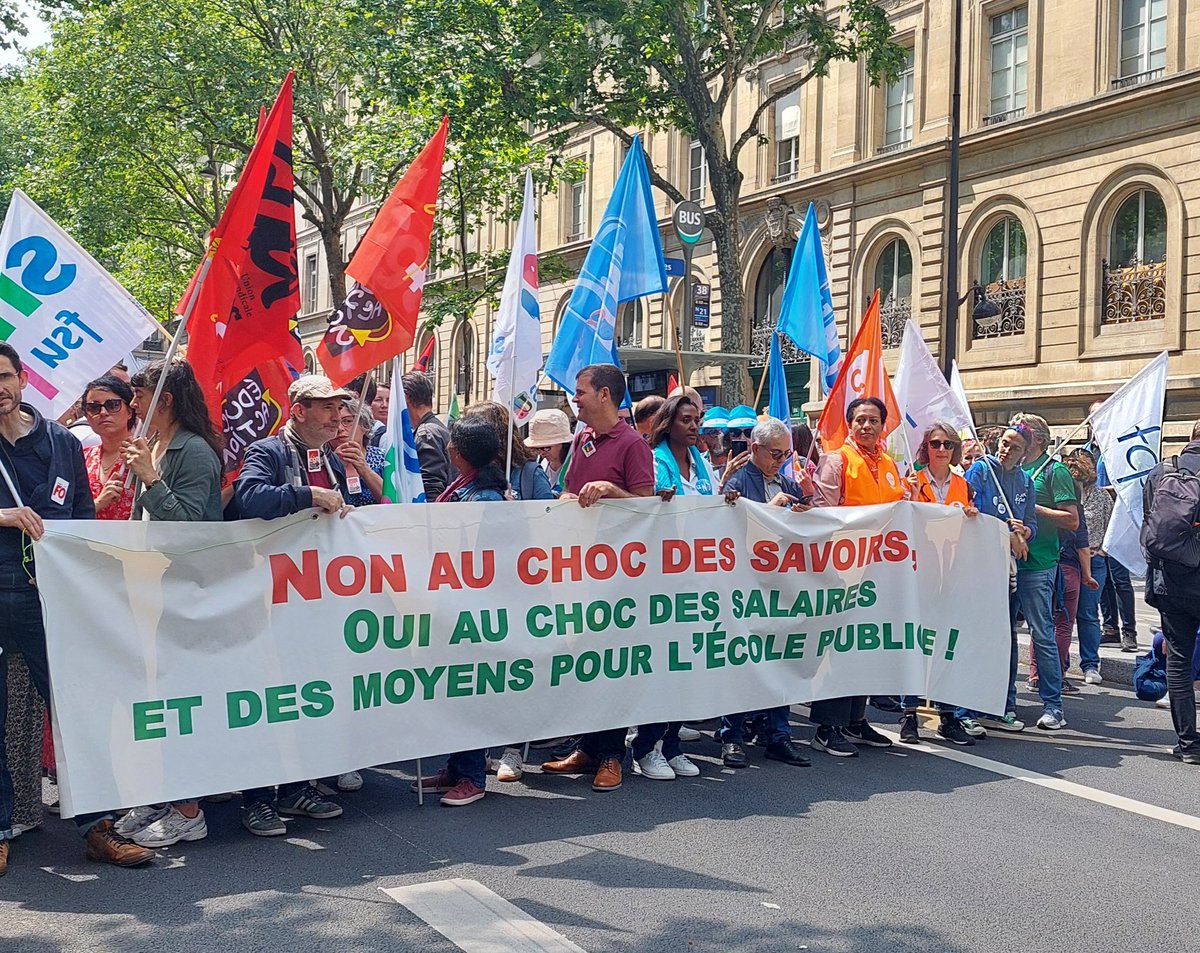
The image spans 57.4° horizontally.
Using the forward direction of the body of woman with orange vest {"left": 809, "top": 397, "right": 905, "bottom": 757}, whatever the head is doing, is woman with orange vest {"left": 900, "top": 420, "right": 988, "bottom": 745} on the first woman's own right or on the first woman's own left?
on the first woman's own left

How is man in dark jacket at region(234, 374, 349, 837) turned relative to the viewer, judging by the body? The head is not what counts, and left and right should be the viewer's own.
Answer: facing the viewer and to the right of the viewer

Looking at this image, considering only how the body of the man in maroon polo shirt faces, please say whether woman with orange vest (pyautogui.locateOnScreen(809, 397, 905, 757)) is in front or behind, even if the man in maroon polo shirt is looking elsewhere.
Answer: behind

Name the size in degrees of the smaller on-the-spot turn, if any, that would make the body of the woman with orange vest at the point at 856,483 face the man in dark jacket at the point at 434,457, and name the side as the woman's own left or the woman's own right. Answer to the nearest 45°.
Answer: approximately 135° to the woman's own right

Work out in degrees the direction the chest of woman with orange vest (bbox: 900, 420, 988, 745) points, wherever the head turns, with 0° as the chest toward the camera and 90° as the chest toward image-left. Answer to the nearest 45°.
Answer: approximately 0°

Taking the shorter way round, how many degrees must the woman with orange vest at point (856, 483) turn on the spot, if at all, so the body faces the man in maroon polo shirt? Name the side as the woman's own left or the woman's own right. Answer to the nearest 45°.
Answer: approximately 90° to the woman's own right

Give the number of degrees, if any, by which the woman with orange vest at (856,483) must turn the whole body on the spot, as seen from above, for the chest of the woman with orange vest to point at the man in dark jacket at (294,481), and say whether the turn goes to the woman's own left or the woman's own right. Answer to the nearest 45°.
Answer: approximately 90° to the woman's own right

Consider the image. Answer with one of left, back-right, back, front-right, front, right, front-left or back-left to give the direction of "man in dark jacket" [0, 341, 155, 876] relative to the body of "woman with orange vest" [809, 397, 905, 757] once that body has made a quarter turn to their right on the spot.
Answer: front

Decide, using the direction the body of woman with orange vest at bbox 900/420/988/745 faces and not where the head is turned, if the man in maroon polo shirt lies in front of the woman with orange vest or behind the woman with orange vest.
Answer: in front

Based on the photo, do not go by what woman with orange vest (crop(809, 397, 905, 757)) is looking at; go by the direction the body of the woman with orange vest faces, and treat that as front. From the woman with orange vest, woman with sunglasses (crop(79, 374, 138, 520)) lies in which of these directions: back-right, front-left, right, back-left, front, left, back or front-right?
right

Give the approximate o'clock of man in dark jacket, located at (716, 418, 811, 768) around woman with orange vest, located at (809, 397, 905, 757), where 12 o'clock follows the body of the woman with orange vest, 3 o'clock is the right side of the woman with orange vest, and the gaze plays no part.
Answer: The man in dark jacket is roughly at 3 o'clock from the woman with orange vest.
